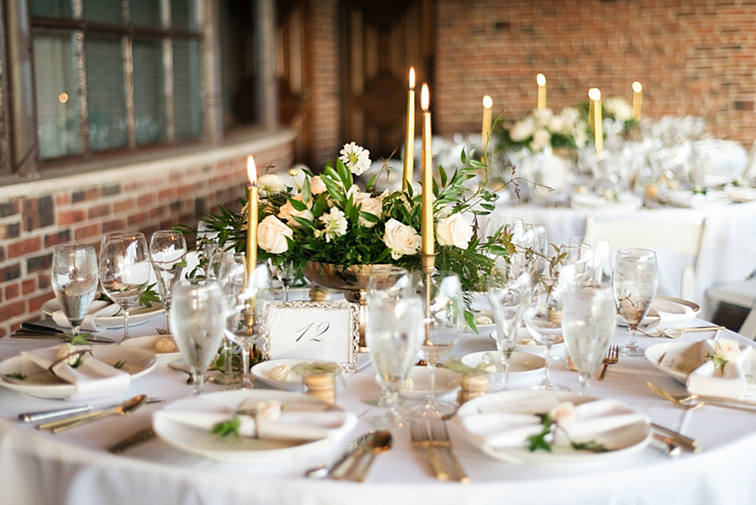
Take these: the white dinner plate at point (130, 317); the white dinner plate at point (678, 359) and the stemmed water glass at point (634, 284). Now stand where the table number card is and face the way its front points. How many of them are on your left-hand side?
2

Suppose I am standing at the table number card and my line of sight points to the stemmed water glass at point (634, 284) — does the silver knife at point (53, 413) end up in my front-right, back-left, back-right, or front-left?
back-right

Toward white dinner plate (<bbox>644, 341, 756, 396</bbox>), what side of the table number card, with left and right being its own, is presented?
left

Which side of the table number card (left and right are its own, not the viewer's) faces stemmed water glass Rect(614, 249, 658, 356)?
left

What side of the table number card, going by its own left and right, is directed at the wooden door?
back

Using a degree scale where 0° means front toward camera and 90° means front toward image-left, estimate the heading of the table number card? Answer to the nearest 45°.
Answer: approximately 0°
